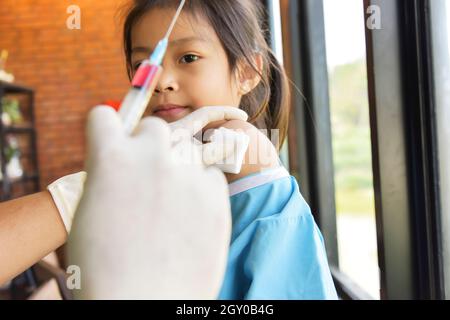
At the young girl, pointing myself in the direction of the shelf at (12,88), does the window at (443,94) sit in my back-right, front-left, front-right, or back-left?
back-right

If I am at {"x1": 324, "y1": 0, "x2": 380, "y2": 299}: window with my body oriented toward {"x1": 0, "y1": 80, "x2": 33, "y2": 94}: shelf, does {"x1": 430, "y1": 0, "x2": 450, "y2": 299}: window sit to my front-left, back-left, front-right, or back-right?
back-left

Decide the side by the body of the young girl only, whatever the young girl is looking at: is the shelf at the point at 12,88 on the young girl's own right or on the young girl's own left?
on the young girl's own right

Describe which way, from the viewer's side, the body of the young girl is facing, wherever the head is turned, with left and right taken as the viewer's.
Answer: facing the viewer and to the left of the viewer

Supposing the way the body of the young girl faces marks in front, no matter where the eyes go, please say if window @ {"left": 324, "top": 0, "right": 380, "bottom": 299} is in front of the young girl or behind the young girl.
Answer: behind

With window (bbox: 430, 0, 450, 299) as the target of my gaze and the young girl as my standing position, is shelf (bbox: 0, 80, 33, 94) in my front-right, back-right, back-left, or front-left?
back-left

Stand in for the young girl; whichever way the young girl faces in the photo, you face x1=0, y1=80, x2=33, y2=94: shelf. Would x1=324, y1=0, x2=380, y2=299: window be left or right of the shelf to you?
right
